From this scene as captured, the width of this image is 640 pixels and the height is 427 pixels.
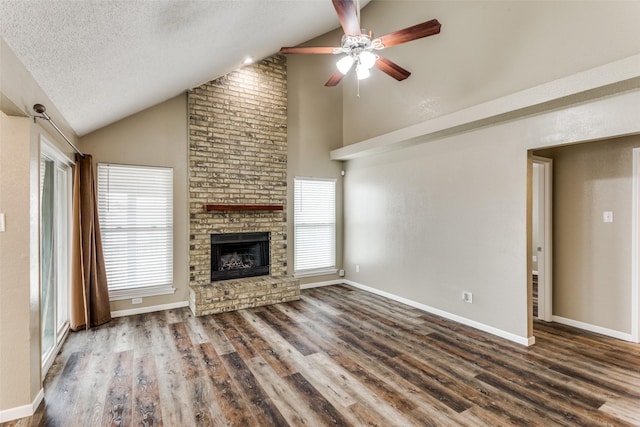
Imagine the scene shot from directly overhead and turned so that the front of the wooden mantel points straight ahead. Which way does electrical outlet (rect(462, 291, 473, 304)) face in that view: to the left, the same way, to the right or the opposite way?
to the right

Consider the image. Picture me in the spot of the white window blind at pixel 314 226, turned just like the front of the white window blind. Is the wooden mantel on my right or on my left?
on my right

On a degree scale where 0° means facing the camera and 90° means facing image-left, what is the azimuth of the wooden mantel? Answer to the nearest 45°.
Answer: approximately 0°

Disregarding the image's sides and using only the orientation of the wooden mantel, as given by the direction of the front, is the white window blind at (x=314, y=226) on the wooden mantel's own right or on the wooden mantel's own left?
on the wooden mantel's own left

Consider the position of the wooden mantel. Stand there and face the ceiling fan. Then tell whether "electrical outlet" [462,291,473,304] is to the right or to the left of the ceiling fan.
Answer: left

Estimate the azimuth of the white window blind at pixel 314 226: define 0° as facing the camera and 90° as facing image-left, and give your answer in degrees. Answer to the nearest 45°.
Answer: approximately 315°

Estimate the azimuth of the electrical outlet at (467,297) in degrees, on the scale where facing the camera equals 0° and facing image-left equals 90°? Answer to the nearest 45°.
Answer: approximately 45°

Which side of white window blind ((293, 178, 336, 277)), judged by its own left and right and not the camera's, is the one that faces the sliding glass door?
right

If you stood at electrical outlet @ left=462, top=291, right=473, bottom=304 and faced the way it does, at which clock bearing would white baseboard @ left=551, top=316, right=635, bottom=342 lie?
The white baseboard is roughly at 7 o'clock from the electrical outlet.

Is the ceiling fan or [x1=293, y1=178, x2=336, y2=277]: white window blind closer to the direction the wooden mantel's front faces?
the ceiling fan
